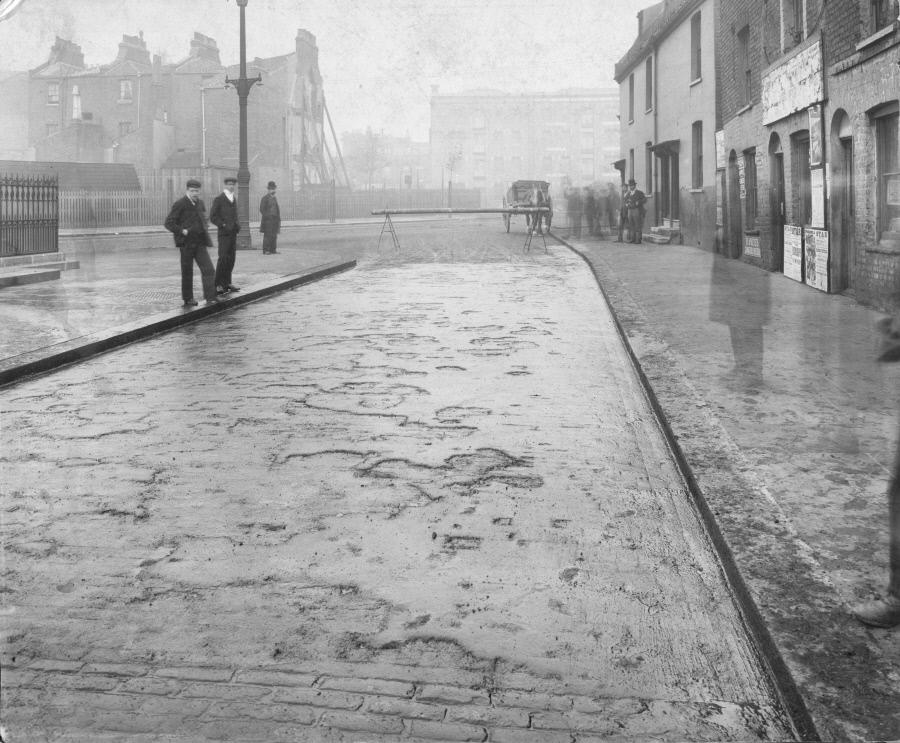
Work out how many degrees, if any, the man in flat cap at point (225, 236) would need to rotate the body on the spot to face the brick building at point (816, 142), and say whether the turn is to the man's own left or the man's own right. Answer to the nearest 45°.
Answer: approximately 45° to the man's own left

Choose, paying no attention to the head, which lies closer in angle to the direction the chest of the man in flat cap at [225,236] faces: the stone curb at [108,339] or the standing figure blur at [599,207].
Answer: the stone curb
